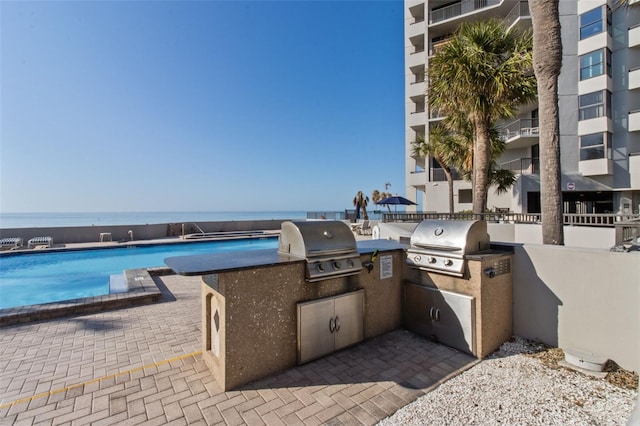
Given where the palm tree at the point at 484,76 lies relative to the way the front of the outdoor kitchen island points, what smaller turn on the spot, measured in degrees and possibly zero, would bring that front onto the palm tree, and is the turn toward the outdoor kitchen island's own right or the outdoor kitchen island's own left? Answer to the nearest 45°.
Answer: approximately 90° to the outdoor kitchen island's own left

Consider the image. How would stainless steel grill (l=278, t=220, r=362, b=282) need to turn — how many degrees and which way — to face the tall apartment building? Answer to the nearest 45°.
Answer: approximately 90° to its left

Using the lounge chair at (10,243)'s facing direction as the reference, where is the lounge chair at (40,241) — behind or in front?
in front

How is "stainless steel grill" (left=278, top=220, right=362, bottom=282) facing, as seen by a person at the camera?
facing the viewer and to the right of the viewer

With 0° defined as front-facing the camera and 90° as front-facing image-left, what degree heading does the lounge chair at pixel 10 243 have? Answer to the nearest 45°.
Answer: approximately 315°

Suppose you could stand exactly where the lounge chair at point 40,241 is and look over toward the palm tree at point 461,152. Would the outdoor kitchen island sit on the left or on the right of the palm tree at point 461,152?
right

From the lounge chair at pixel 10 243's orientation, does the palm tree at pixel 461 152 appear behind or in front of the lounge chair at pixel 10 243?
in front

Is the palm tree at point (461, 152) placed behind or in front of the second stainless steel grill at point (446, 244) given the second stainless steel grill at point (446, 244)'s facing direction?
behind

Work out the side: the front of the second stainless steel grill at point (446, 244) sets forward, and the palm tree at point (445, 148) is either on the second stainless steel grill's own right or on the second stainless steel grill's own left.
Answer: on the second stainless steel grill's own right

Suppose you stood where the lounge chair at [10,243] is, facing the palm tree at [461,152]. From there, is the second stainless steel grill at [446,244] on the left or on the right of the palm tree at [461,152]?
right

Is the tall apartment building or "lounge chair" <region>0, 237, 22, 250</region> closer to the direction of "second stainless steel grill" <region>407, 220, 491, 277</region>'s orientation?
the lounge chair
